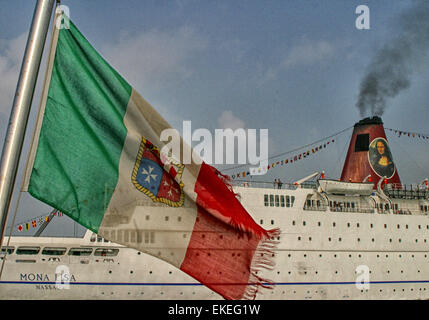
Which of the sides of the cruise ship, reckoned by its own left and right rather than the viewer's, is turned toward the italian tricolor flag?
right

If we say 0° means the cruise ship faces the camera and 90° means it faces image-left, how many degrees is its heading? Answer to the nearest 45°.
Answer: approximately 270°
